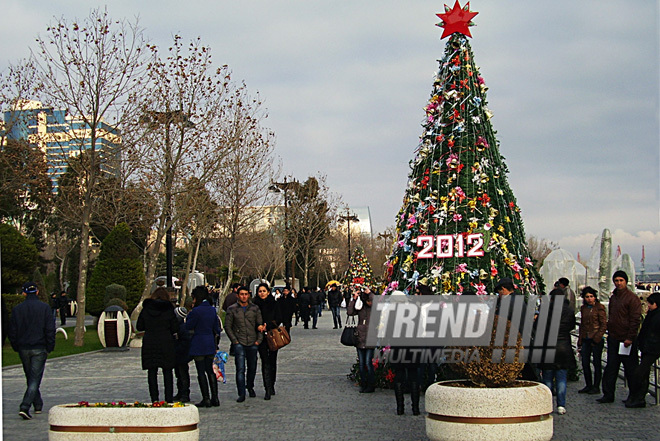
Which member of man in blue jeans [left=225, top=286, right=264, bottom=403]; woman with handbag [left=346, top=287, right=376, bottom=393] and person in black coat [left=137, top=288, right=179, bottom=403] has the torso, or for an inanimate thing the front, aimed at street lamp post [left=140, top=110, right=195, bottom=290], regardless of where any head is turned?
the person in black coat

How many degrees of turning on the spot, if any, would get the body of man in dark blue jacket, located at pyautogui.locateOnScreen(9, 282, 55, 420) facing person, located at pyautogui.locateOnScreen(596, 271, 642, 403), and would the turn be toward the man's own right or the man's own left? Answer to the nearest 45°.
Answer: approximately 90° to the man's own right

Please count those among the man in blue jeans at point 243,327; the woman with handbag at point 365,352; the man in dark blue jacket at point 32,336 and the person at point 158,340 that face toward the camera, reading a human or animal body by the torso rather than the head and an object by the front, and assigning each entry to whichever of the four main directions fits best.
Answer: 2

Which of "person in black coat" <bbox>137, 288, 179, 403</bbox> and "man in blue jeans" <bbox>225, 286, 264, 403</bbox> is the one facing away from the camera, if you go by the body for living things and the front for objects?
the person in black coat

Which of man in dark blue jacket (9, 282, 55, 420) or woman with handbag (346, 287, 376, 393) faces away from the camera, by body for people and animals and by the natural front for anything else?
the man in dark blue jacket

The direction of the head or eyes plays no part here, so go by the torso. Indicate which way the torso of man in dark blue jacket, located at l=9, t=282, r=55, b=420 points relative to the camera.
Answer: away from the camera

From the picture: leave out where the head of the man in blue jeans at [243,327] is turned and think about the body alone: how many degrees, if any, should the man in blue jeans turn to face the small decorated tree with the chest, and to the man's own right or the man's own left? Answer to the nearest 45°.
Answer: approximately 180°

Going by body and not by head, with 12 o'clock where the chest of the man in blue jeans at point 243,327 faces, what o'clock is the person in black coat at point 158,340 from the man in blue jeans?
The person in black coat is roughly at 2 o'clock from the man in blue jeans.
